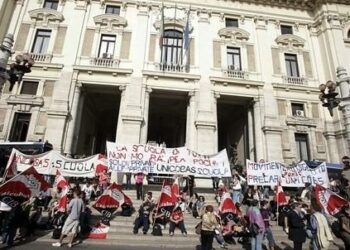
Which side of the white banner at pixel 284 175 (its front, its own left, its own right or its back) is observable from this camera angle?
front

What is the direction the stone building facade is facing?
toward the camera

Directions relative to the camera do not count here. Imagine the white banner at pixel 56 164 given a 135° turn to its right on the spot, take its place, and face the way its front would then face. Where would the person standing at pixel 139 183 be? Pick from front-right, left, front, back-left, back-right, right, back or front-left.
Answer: back-right

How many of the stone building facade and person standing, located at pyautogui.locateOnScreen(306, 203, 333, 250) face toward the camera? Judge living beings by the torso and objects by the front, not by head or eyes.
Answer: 1

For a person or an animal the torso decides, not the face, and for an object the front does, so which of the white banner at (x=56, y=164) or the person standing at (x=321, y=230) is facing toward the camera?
the white banner

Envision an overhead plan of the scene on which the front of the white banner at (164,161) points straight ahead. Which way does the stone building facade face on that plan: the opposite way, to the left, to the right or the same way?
the same way

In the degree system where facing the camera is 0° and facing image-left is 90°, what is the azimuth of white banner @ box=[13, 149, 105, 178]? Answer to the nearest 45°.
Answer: approximately 0°

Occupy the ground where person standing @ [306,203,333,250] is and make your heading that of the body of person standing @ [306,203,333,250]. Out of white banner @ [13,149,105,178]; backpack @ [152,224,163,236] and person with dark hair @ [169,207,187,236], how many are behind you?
0
